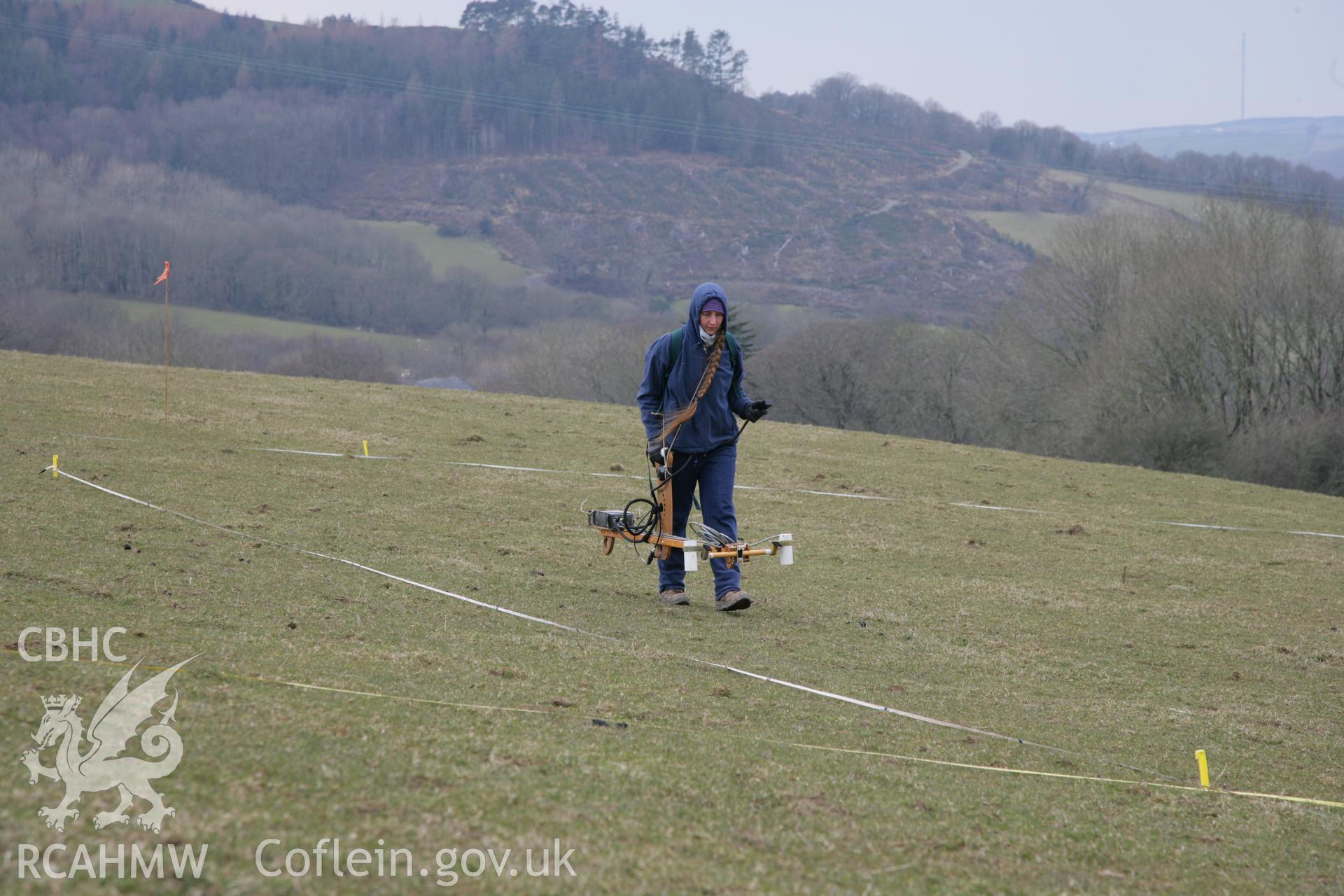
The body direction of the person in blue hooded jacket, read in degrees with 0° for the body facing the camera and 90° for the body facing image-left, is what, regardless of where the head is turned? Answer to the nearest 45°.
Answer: approximately 315°

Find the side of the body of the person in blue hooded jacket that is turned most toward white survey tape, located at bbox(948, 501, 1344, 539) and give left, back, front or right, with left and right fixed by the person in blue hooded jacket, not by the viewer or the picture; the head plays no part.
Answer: left

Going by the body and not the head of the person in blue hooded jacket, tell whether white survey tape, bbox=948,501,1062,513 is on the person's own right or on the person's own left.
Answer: on the person's own left
